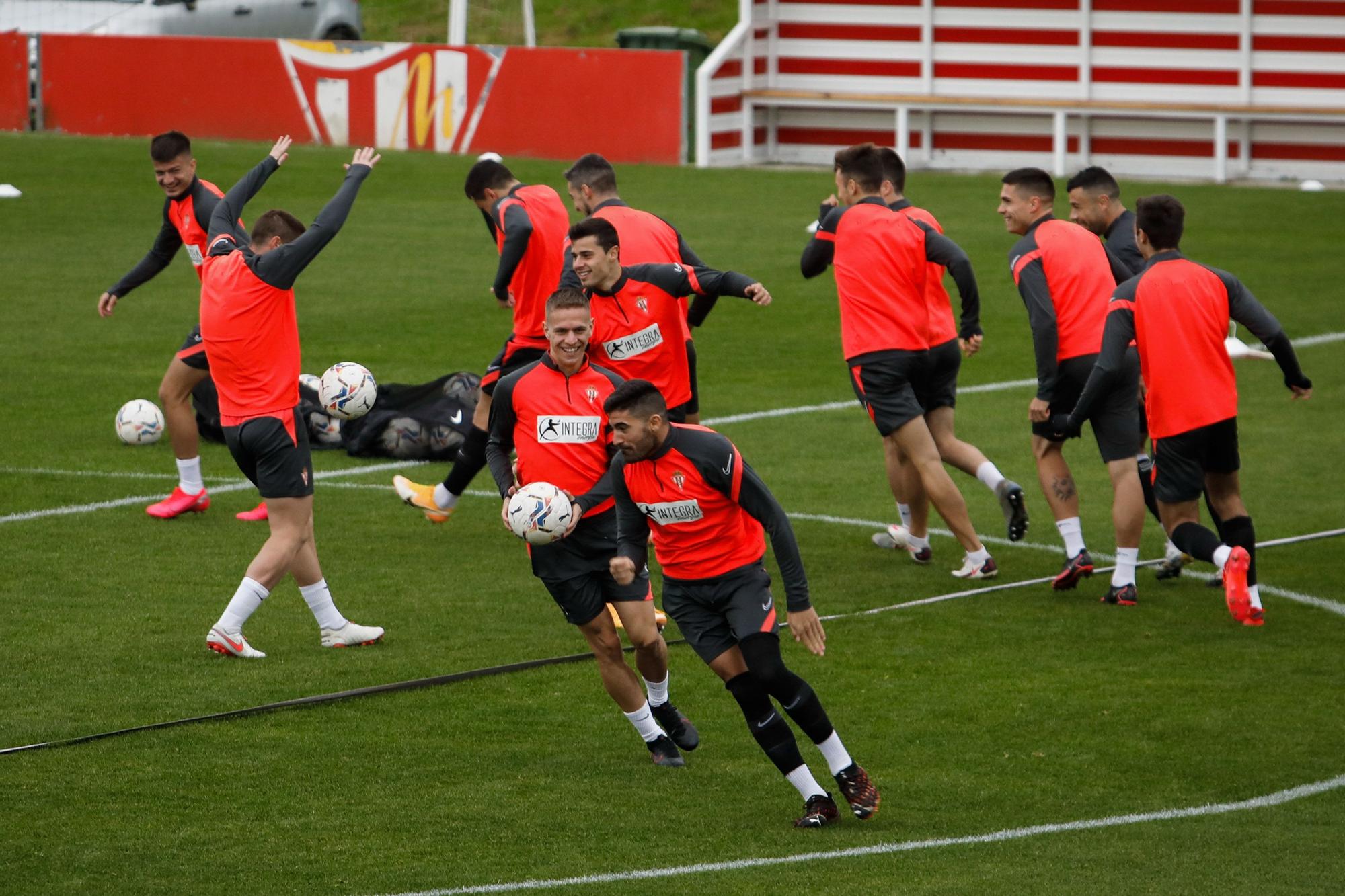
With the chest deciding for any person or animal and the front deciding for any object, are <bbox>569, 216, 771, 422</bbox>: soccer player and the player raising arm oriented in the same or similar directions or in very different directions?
very different directions

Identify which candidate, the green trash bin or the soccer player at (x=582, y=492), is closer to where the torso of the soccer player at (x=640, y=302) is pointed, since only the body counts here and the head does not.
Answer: the soccer player

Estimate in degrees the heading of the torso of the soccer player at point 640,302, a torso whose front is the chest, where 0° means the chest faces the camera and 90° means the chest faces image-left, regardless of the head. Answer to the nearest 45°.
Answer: approximately 45°

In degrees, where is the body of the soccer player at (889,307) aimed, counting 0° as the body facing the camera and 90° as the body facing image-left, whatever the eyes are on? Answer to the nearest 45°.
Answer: approximately 135°

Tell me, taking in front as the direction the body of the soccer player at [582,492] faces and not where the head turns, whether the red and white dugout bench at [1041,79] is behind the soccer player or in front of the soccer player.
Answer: behind

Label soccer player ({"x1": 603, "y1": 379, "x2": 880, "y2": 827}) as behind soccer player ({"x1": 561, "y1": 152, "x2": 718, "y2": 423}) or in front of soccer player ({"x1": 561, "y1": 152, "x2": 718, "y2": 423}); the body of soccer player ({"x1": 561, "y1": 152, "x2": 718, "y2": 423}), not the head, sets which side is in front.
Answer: behind

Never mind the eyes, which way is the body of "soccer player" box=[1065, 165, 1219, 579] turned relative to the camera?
to the viewer's left

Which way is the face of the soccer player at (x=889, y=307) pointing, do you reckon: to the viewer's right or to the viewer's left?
to the viewer's left

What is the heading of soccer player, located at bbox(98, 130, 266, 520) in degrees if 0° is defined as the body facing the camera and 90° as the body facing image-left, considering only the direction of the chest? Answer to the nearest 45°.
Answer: approximately 45°
